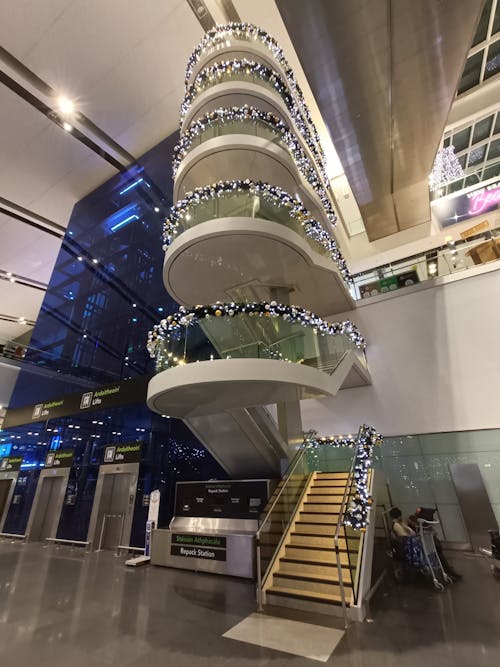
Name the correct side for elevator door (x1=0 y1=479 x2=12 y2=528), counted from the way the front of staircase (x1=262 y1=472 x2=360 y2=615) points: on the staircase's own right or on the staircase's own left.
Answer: on the staircase's own right

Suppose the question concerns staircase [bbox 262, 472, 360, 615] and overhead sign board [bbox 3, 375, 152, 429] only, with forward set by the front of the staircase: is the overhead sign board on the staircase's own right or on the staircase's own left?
on the staircase's own right

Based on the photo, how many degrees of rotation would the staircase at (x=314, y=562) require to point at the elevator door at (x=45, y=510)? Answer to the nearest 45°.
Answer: approximately 135° to its right

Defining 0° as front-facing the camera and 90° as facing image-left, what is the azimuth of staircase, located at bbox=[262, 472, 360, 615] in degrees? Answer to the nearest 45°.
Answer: approximately 0°

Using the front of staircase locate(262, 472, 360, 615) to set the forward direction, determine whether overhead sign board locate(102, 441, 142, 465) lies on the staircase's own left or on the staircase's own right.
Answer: on the staircase's own right

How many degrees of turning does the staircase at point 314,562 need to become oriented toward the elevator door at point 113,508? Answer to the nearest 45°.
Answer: approximately 135° to its right

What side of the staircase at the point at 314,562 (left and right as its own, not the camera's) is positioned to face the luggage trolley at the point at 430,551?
left

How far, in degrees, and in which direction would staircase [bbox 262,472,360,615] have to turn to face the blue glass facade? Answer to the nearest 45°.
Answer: approximately 135° to its right
